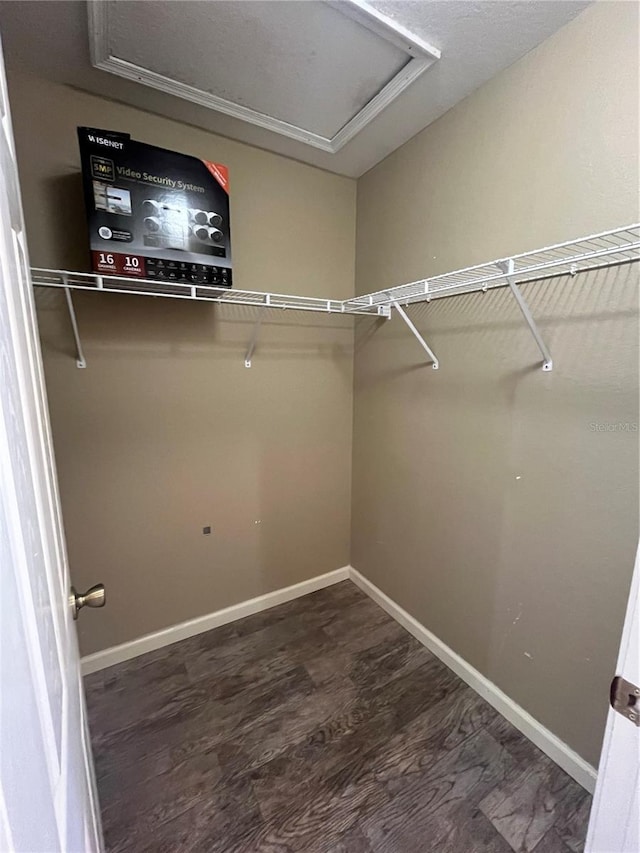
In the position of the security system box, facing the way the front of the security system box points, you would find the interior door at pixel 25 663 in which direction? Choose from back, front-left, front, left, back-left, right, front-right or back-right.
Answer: front-right

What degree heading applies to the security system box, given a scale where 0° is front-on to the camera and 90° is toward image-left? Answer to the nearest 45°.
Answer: approximately 315°

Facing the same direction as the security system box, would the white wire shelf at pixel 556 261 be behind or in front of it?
in front

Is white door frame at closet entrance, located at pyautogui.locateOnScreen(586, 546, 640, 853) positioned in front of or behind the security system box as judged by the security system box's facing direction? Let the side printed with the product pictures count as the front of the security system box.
in front

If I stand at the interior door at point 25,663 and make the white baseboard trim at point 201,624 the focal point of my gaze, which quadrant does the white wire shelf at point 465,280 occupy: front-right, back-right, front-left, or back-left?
front-right
